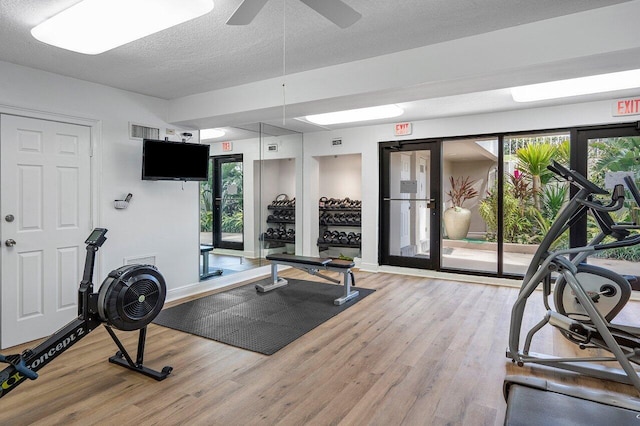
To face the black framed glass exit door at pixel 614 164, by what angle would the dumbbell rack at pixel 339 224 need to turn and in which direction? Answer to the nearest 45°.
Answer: approximately 45° to its left

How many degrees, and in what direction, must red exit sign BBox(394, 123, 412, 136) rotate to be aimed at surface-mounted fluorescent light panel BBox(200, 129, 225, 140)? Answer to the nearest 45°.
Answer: approximately 45° to its right

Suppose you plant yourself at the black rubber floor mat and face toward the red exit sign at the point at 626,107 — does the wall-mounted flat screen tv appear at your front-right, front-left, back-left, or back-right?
back-left

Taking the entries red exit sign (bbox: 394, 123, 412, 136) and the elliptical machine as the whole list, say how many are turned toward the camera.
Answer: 1

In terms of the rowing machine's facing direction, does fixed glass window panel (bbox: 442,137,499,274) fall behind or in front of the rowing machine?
in front

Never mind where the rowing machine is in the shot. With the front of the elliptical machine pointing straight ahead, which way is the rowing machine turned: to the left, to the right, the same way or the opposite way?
to the right

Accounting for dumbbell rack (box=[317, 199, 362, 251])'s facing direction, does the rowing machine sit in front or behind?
in front

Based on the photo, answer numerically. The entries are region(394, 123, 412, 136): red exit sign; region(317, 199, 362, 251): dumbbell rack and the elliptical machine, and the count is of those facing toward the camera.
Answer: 2

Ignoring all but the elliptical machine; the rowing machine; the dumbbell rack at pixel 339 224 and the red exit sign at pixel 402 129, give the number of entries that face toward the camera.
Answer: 2

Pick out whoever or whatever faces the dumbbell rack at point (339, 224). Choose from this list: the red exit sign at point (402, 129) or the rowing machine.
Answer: the rowing machine
